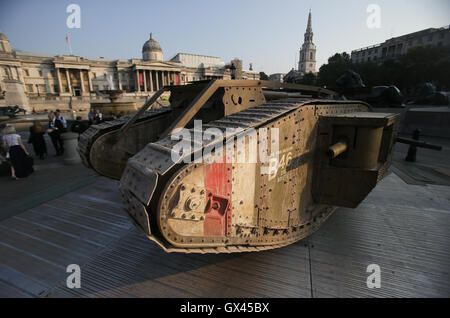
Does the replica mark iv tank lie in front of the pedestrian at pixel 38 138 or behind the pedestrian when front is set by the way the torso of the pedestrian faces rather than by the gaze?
behind

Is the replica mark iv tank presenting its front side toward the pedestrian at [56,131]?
no
